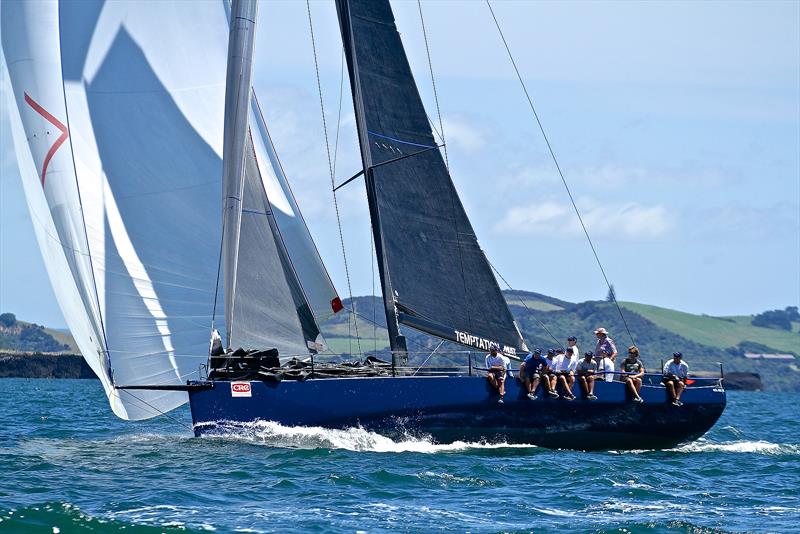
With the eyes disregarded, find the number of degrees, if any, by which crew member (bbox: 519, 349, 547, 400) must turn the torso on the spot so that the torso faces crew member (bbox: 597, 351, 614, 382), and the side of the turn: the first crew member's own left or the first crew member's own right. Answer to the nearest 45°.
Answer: approximately 135° to the first crew member's own left

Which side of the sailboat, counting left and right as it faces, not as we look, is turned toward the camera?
left

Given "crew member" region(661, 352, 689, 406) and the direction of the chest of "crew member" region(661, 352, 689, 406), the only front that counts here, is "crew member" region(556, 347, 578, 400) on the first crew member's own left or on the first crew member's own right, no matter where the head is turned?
on the first crew member's own right

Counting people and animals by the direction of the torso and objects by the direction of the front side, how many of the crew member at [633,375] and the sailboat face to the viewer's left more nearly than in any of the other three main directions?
1

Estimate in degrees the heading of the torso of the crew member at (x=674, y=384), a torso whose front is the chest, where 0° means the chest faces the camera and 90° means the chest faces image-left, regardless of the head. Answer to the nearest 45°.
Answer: approximately 0°

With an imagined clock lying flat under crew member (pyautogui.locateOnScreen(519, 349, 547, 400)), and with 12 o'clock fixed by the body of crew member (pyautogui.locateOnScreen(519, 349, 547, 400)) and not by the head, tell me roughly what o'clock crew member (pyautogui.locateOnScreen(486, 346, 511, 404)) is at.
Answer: crew member (pyautogui.locateOnScreen(486, 346, 511, 404)) is roughly at 2 o'clock from crew member (pyautogui.locateOnScreen(519, 349, 547, 400)).

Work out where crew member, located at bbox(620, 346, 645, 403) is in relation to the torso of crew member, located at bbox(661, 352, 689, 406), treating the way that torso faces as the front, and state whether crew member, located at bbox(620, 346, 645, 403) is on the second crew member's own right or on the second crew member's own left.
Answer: on the second crew member's own right
